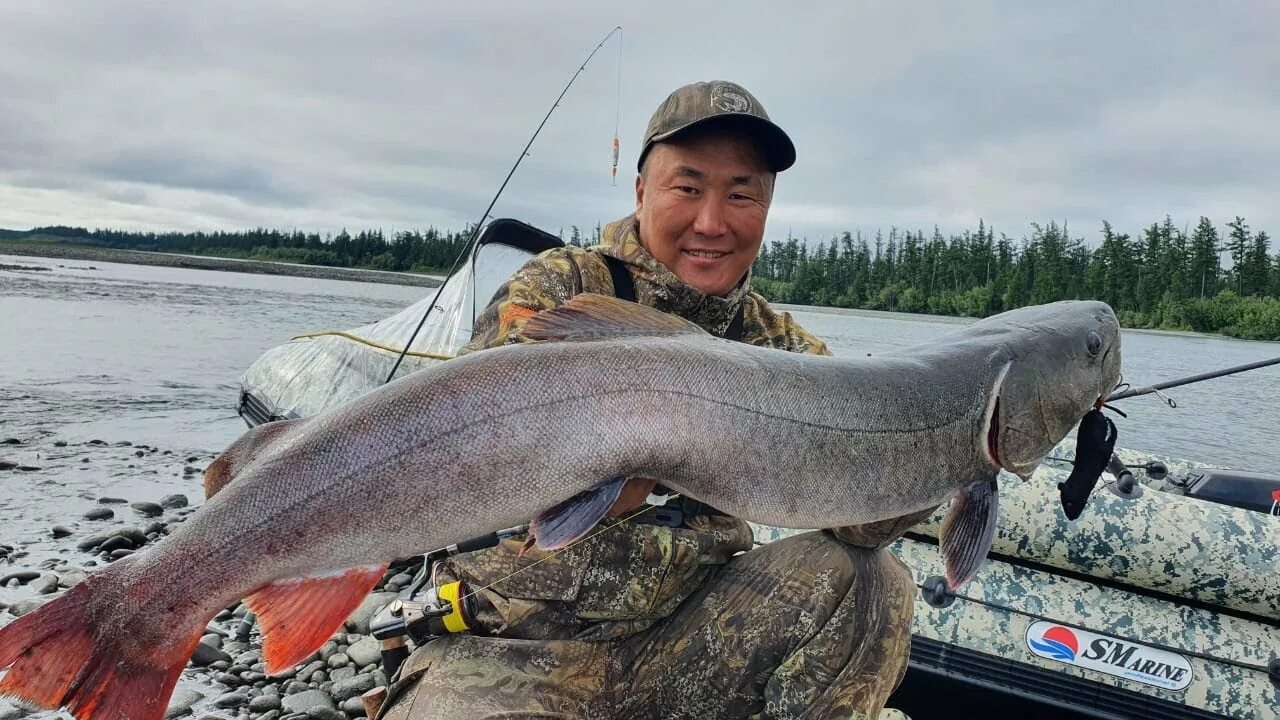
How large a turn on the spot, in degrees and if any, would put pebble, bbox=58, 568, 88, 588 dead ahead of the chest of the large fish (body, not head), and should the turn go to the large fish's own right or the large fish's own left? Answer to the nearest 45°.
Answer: approximately 135° to the large fish's own left

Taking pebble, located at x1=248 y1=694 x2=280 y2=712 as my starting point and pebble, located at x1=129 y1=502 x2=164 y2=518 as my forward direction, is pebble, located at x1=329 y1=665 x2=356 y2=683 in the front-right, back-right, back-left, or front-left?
front-right

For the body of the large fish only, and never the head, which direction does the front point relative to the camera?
to the viewer's right

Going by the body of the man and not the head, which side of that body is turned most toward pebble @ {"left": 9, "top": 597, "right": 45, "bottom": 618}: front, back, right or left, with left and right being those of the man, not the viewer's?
right

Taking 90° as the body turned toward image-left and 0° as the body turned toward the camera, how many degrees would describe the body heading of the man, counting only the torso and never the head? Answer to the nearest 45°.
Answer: approximately 0°

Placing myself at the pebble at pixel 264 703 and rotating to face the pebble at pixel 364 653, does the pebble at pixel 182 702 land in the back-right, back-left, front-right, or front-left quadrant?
back-left

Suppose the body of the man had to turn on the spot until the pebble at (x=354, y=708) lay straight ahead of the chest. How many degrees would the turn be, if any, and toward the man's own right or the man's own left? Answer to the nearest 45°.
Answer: approximately 135° to the man's own right

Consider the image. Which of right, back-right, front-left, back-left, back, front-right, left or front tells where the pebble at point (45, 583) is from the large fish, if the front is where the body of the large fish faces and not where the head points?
back-left

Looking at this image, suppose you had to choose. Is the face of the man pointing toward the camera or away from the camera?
toward the camera

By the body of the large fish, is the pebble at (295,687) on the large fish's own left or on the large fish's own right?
on the large fish's own left

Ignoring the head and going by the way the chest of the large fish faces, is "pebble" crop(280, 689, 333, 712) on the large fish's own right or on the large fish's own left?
on the large fish's own left

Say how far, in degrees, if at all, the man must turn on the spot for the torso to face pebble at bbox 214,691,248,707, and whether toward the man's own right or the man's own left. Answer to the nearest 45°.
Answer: approximately 90° to the man's own right

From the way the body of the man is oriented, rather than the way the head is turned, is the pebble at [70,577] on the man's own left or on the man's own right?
on the man's own right

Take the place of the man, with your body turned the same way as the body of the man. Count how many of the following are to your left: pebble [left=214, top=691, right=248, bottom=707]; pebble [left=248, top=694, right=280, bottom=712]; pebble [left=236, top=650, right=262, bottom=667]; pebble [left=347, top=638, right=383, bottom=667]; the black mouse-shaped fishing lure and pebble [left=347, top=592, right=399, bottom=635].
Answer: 1

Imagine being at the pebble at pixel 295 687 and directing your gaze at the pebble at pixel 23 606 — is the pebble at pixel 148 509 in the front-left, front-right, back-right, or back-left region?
front-right
